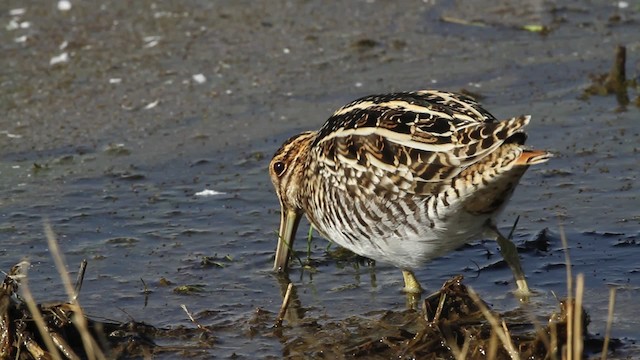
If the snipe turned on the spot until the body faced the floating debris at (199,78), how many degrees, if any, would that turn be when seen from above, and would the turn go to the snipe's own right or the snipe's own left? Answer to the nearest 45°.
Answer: approximately 45° to the snipe's own right

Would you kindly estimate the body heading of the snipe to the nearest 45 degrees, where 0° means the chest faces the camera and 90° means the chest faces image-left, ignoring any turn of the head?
approximately 90°

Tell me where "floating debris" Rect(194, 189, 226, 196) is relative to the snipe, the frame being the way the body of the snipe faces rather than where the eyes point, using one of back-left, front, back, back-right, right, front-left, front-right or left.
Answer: front-right

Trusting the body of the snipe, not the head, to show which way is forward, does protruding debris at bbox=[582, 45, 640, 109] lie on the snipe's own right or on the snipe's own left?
on the snipe's own right

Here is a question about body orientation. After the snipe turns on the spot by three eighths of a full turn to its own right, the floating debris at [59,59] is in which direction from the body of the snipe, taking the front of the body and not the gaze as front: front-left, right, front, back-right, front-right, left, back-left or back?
left

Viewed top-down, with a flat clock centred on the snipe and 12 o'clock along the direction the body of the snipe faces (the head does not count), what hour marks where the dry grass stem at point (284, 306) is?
The dry grass stem is roughly at 11 o'clock from the snipe.

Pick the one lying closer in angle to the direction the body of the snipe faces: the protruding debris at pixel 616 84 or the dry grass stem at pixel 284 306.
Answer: the dry grass stem
